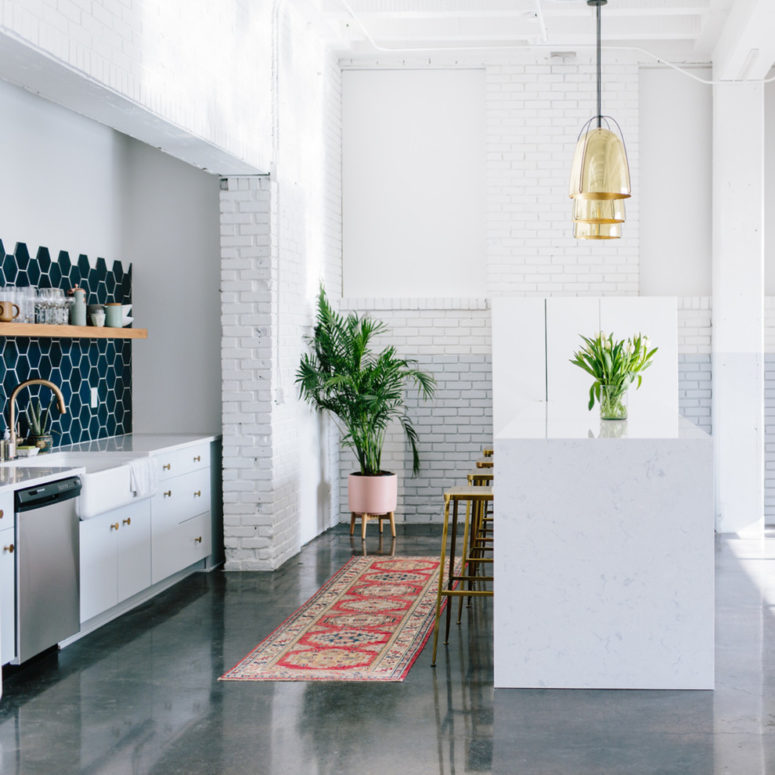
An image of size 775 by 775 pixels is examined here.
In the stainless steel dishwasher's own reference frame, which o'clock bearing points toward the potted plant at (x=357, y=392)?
The potted plant is roughly at 9 o'clock from the stainless steel dishwasher.

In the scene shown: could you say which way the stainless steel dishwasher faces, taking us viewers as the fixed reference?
facing the viewer and to the right of the viewer

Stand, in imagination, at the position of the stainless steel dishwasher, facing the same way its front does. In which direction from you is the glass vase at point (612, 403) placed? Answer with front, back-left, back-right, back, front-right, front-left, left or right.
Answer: front-left

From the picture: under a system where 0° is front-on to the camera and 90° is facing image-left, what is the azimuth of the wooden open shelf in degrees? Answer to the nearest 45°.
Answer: approximately 315°

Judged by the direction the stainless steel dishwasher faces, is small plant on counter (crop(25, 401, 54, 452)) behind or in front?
behind

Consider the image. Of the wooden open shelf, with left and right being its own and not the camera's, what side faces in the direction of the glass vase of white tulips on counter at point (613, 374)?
front

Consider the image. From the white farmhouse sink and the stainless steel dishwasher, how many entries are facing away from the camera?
0

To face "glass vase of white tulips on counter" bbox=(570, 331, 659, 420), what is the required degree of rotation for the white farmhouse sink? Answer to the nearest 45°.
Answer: approximately 45° to its left

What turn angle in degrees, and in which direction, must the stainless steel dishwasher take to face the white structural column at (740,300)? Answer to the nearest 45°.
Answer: approximately 45° to its left
